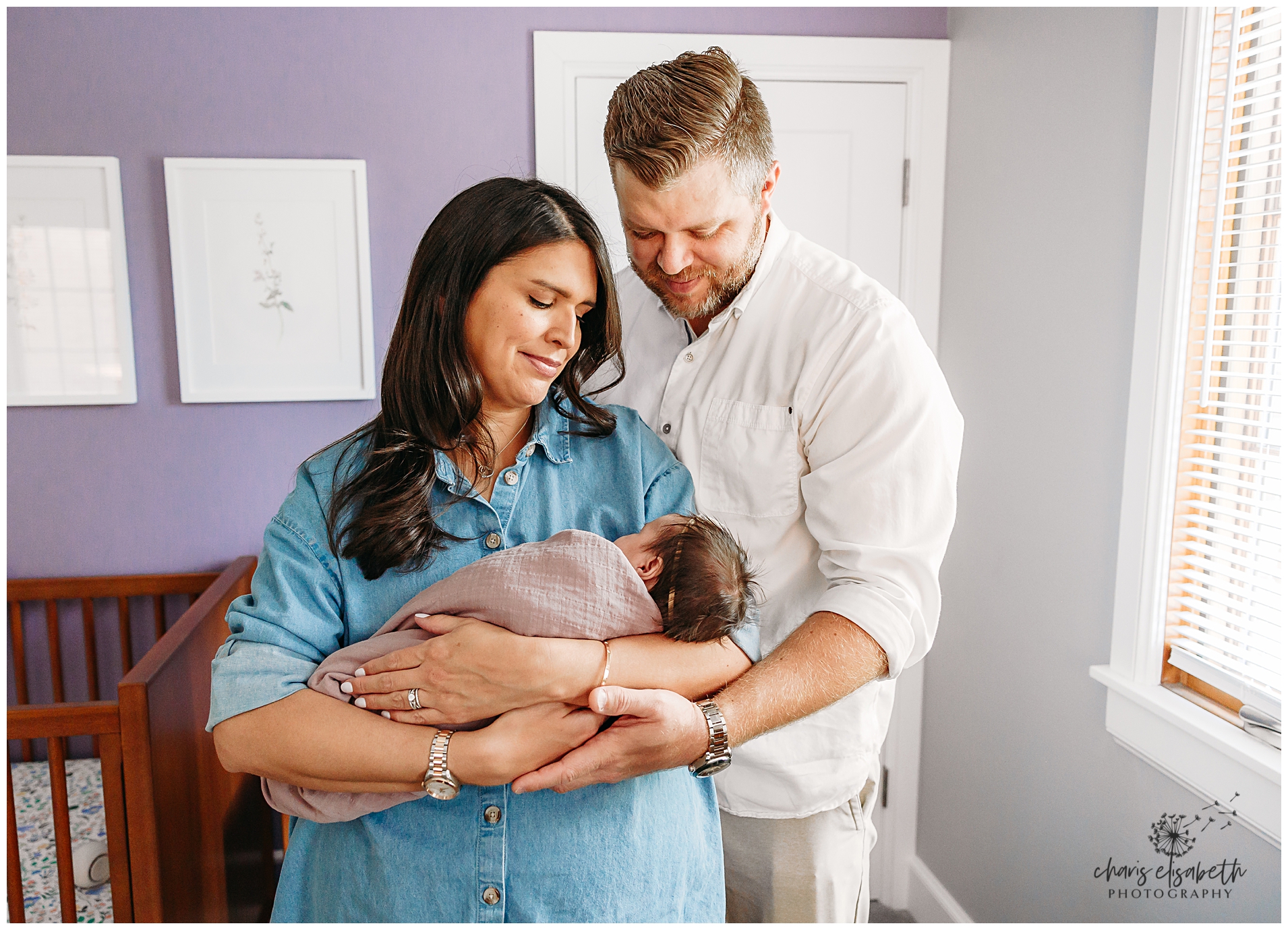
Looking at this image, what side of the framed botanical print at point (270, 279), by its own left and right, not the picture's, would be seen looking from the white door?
left

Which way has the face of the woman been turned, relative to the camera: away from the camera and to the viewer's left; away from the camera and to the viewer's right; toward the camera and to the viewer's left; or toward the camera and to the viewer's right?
toward the camera and to the viewer's right

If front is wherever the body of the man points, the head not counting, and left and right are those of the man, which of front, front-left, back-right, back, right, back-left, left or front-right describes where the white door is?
back-right

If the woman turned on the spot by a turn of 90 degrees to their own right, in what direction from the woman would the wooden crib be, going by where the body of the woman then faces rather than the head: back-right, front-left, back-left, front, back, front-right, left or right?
front-right

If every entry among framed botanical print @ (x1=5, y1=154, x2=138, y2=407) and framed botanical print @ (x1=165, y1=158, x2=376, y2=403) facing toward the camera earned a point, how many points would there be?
2

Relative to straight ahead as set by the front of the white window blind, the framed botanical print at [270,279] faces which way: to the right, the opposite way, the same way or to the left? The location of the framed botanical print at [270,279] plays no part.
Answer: to the left

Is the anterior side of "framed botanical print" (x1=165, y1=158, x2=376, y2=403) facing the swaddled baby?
yes

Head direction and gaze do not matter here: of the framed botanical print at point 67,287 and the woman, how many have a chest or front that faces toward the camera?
2

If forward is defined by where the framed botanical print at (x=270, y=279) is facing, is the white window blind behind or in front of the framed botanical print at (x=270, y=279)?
in front

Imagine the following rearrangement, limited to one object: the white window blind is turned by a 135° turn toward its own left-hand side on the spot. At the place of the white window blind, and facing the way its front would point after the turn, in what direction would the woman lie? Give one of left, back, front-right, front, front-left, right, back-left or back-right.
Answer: back-right

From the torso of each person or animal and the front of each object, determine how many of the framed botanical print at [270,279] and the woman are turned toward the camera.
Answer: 2

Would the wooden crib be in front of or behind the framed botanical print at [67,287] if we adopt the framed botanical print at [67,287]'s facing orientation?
in front

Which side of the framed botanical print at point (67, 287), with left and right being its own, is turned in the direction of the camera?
front

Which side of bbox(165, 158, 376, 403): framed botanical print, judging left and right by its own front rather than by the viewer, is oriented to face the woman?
front

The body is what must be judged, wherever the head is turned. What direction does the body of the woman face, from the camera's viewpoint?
toward the camera

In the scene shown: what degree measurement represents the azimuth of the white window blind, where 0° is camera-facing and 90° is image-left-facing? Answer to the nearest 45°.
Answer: approximately 45°
